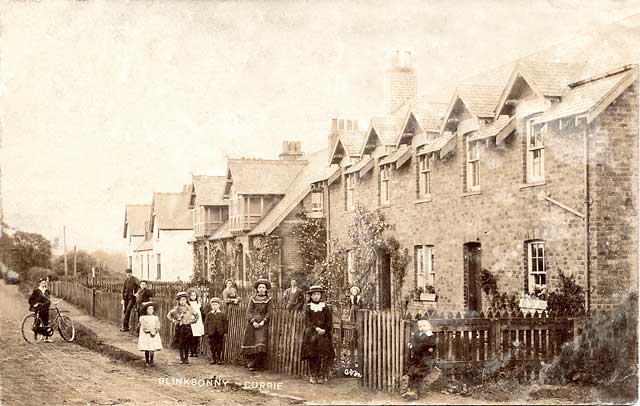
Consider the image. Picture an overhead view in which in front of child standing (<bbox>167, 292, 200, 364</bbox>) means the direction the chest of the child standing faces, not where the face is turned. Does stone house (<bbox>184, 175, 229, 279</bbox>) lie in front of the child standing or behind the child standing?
behind

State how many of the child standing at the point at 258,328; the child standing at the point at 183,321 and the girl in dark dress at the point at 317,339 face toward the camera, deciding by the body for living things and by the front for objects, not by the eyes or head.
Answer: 3

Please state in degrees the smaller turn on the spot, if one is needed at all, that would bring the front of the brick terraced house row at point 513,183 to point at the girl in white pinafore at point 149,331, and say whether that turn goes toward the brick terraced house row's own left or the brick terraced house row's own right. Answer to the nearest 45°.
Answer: approximately 45° to the brick terraced house row's own right

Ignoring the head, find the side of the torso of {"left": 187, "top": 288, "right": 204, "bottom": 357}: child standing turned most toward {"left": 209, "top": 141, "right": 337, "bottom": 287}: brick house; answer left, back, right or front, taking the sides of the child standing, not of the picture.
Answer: back

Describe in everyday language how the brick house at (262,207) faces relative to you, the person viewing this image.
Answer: facing the viewer and to the left of the viewer

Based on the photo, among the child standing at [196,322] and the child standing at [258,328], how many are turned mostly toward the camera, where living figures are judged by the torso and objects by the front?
2

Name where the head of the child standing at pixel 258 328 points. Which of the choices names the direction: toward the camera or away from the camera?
toward the camera

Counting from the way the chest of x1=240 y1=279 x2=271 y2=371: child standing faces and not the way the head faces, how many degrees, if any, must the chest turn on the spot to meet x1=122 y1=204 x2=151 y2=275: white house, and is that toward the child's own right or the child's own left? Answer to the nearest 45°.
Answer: approximately 180°

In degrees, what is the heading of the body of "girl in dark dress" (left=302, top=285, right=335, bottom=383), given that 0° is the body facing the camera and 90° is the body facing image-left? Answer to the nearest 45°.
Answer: approximately 0°

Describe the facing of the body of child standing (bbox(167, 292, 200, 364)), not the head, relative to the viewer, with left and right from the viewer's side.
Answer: facing the viewer

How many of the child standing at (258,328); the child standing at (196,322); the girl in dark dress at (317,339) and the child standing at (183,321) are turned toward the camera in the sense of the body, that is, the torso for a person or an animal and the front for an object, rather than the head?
4

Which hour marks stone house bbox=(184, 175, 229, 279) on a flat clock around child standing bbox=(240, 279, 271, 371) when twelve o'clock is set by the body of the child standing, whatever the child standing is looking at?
The stone house is roughly at 6 o'clock from the child standing.

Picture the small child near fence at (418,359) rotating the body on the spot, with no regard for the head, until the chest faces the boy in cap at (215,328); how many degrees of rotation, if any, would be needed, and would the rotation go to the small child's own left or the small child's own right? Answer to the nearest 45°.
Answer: approximately 90° to the small child's own right

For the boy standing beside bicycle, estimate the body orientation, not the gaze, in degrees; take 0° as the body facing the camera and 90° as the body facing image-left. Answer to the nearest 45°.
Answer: approximately 315°

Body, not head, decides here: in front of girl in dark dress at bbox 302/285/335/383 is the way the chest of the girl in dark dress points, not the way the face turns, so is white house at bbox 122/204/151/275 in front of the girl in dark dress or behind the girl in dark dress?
behind
